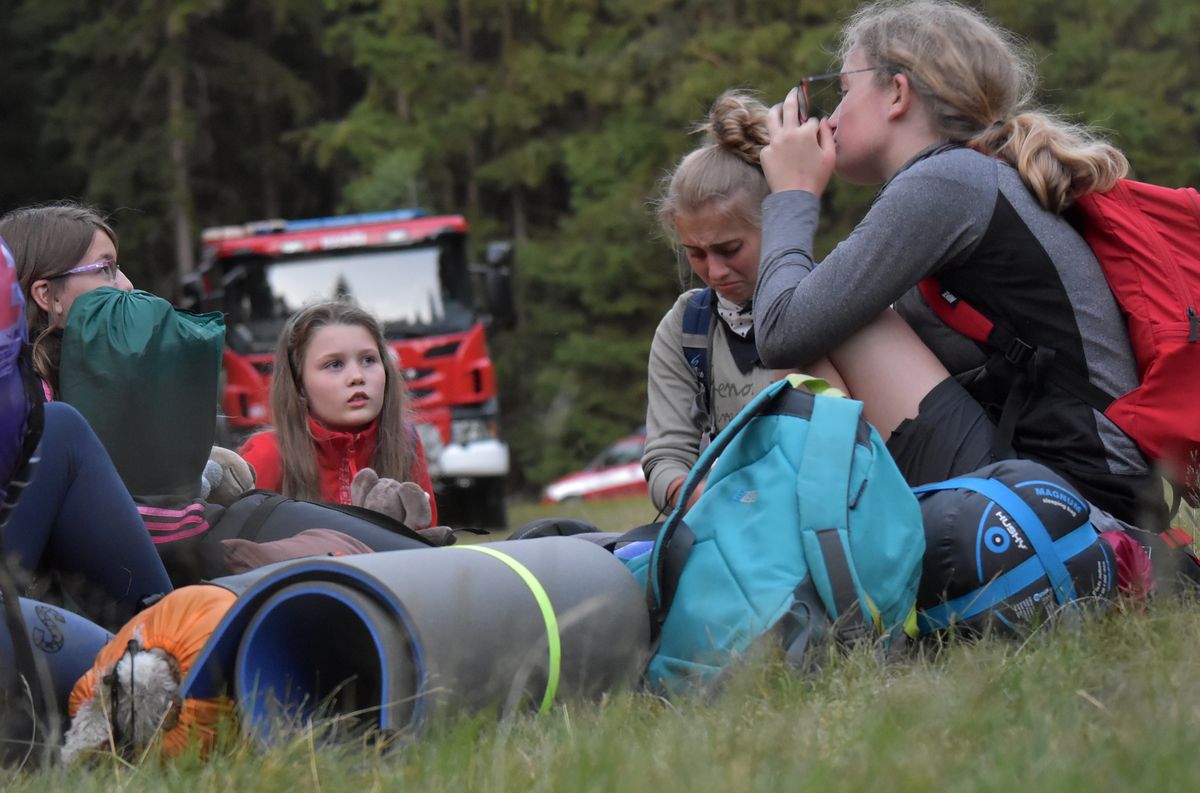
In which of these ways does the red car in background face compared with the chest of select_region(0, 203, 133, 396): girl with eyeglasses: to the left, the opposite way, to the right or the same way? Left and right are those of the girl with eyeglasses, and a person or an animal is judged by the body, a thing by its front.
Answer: the opposite way

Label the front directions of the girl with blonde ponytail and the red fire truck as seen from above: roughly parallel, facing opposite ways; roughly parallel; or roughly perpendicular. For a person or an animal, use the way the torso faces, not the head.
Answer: roughly perpendicular

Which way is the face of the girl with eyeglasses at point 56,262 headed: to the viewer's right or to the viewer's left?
to the viewer's right

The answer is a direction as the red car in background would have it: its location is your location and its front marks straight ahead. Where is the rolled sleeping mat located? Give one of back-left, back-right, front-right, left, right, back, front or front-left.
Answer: left

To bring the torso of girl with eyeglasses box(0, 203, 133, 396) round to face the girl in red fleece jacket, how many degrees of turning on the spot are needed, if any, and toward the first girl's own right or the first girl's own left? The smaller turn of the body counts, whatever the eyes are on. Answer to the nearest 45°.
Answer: approximately 45° to the first girl's own left

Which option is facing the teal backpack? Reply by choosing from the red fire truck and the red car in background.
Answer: the red fire truck

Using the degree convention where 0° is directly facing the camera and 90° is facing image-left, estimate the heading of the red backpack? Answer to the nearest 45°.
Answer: approximately 270°

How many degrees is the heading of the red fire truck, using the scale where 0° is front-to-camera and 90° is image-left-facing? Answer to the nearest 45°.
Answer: approximately 0°

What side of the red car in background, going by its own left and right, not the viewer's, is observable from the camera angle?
left

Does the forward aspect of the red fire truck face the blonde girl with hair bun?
yes

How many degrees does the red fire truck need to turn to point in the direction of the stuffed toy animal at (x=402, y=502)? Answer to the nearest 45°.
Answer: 0° — it already faces it

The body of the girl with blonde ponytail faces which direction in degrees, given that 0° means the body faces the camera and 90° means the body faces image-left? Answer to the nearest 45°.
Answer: approximately 90°

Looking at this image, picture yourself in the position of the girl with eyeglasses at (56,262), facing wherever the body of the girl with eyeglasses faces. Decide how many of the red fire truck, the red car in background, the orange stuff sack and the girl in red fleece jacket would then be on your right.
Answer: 1

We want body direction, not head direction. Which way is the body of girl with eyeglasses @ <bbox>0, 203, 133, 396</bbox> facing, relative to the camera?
to the viewer's right

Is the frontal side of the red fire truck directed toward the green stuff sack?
yes

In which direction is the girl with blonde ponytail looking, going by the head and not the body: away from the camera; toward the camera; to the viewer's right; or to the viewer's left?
to the viewer's left
